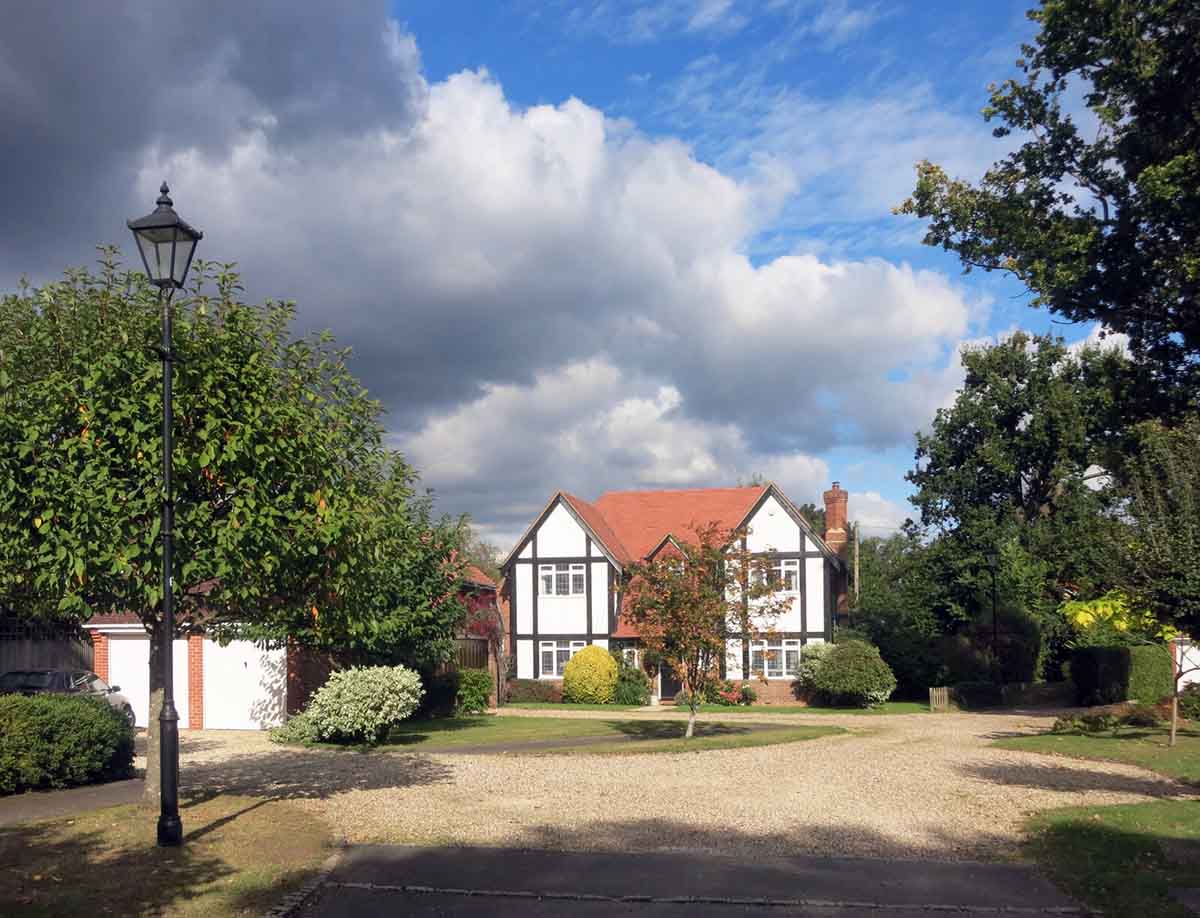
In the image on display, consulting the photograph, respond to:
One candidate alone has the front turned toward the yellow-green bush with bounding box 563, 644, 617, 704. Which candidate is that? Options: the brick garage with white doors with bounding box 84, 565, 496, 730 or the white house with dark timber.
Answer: the white house with dark timber

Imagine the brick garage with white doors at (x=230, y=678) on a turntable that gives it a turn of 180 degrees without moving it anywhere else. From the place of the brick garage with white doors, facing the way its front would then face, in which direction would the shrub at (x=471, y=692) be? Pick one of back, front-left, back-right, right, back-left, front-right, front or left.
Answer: front-right

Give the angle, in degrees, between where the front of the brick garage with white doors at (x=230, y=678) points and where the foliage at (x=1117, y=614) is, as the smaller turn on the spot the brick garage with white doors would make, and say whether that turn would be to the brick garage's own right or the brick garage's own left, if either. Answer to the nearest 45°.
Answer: approximately 45° to the brick garage's own left

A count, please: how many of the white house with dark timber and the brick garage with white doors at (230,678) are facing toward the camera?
2

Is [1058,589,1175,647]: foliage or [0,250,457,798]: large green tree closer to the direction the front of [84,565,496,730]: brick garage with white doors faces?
the large green tree

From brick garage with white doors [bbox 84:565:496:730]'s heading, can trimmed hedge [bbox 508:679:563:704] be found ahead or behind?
behind

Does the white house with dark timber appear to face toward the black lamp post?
yes

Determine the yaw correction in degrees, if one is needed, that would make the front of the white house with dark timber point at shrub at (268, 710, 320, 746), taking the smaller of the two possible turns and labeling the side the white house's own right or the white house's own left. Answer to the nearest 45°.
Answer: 0° — it already faces it

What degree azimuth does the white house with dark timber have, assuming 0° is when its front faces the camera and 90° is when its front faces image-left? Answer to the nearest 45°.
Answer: approximately 0°
